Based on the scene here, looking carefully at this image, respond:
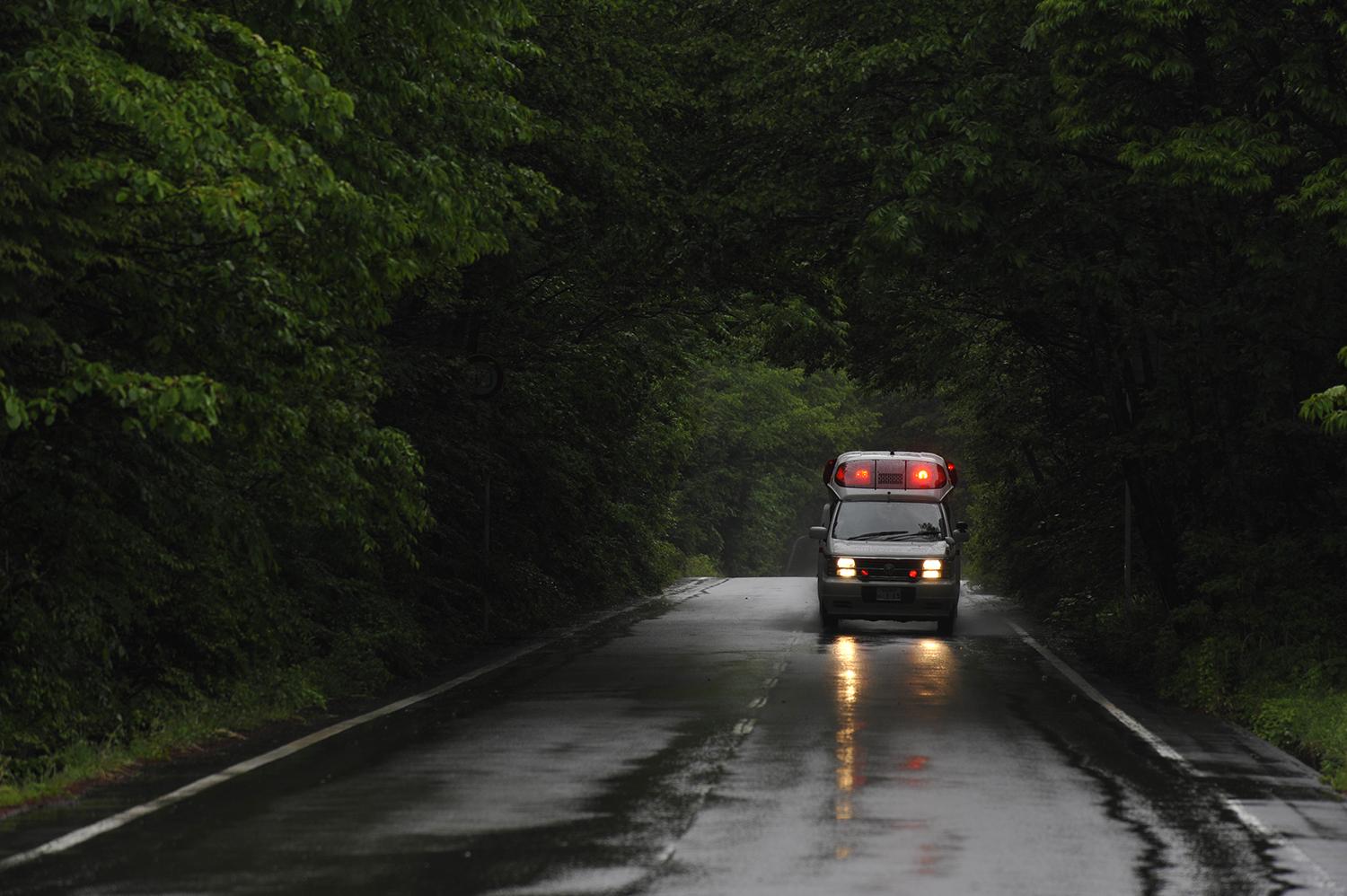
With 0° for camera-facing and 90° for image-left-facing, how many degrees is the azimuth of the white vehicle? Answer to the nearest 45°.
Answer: approximately 0°

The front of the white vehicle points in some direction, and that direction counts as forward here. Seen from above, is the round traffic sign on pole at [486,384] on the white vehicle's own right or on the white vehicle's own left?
on the white vehicle's own right
